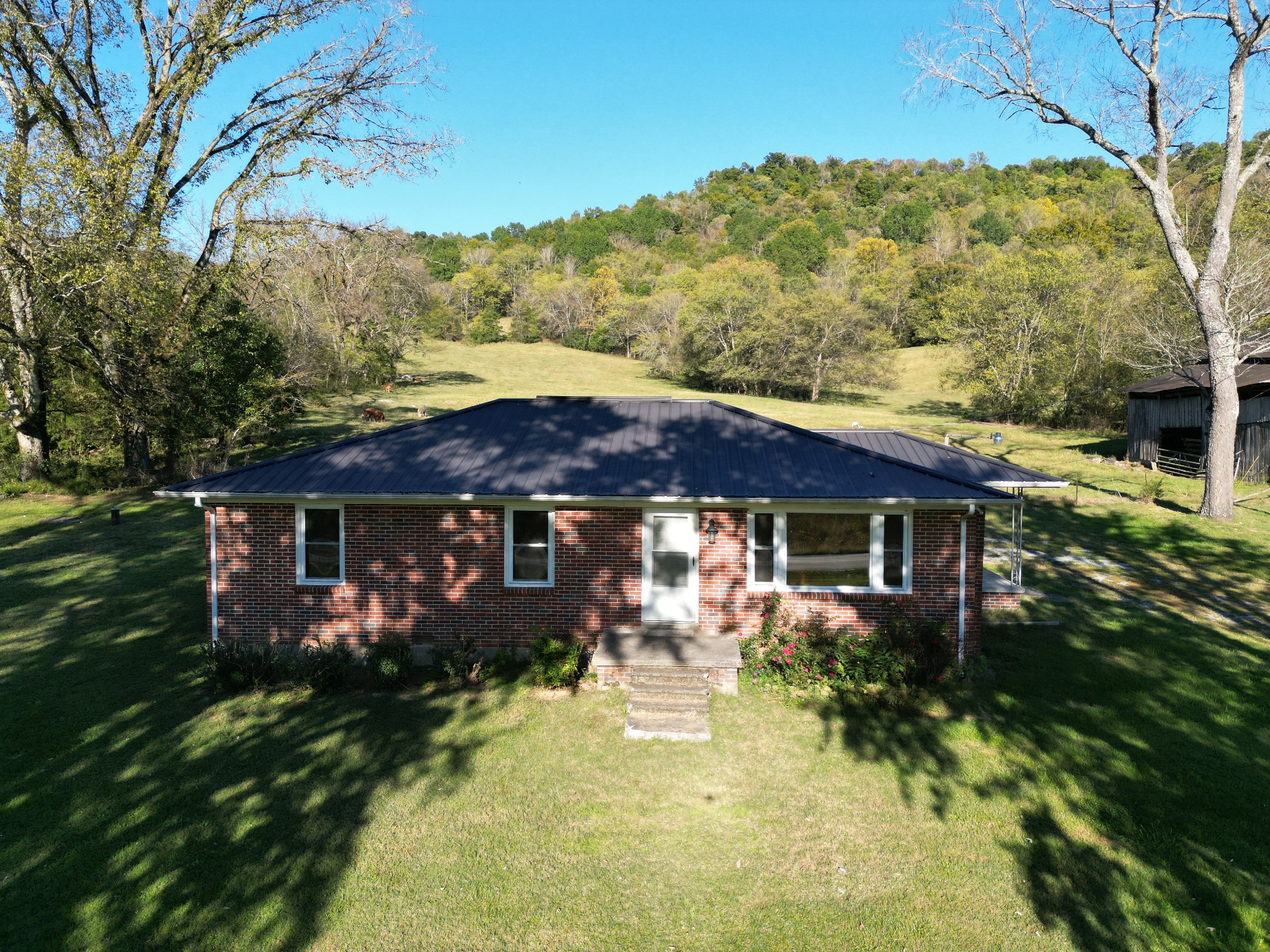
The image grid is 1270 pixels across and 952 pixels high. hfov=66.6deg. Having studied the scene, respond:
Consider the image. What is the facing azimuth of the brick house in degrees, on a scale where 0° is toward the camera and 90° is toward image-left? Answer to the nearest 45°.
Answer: approximately 0°

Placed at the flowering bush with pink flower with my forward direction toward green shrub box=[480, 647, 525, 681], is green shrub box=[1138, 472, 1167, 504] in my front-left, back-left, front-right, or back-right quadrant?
back-right

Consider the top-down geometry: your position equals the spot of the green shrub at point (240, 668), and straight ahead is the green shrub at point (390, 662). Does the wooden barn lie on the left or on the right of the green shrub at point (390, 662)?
left

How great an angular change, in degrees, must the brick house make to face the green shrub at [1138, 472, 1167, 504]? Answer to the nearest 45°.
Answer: approximately 135° to its left

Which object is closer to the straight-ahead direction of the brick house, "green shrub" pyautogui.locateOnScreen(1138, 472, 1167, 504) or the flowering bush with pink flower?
the flowering bush with pink flower

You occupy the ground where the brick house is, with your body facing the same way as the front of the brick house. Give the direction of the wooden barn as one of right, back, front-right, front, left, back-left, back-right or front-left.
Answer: back-left
